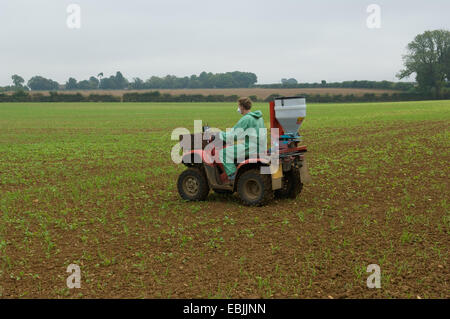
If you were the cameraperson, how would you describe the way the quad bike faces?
facing away from the viewer and to the left of the viewer
